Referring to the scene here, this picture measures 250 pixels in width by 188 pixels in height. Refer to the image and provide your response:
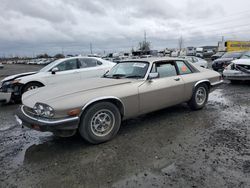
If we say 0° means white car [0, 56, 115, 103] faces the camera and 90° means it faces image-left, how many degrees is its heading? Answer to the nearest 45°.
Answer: approximately 45°

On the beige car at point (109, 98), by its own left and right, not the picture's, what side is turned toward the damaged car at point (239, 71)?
back

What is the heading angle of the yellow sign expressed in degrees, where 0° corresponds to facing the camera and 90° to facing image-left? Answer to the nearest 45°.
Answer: approximately 0°

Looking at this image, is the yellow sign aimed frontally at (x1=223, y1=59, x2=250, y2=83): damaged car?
yes

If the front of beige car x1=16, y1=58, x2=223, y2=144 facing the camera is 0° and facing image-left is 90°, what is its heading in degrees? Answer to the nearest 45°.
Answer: approximately 45°

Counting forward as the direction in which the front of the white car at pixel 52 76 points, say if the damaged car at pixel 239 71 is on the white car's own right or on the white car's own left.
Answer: on the white car's own left

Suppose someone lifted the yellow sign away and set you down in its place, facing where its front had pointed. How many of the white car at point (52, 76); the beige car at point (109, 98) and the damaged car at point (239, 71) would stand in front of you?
3

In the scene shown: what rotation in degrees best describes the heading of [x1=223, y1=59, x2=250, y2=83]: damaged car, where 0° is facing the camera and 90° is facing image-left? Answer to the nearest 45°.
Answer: approximately 45°

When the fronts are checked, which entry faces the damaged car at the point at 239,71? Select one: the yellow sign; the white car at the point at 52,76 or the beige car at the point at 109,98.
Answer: the yellow sign

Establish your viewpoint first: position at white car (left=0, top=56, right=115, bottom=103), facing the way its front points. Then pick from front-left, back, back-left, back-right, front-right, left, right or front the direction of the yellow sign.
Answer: back
